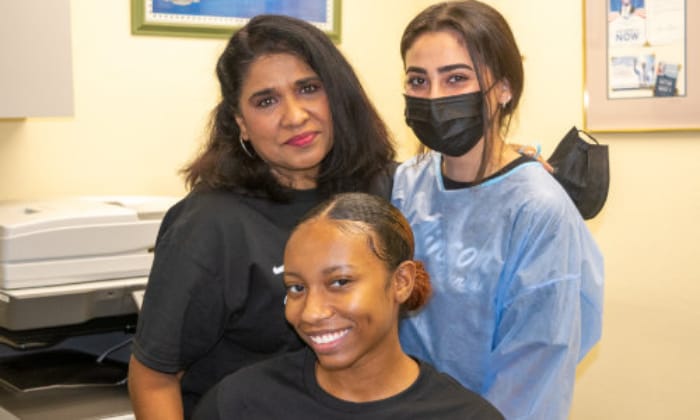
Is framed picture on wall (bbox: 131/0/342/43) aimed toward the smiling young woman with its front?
yes

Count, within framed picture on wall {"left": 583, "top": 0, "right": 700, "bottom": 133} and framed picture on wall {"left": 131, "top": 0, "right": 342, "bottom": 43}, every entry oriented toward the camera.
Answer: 2

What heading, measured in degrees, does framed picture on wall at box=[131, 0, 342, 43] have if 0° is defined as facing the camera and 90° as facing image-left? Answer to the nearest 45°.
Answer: approximately 0°

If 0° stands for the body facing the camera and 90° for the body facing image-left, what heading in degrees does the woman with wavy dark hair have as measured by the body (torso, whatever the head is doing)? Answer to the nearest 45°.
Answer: approximately 315°

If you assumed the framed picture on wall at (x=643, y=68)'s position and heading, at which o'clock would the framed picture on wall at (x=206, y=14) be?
the framed picture on wall at (x=206, y=14) is roughly at 3 o'clock from the framed picture on wall at (x=643, y=68).
